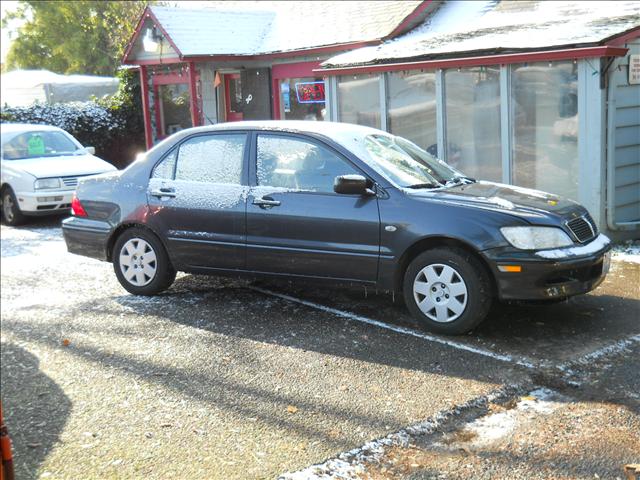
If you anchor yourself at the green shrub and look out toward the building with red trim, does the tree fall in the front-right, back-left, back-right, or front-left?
back-left

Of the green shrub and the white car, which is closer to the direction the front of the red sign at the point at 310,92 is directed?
the white car

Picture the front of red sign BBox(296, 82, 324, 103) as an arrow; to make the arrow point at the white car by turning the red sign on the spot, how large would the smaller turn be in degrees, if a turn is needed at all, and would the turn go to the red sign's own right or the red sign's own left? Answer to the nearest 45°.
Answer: approximately 45° to the red sign's own right

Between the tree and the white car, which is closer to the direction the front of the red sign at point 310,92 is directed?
the white car

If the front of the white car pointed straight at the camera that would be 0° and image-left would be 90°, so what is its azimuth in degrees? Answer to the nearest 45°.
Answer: approximately 315°

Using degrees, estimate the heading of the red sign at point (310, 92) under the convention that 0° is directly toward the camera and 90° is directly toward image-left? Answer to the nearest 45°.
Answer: approximately 0°

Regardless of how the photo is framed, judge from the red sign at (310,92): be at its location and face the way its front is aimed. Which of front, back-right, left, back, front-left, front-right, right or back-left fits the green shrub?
back-right
